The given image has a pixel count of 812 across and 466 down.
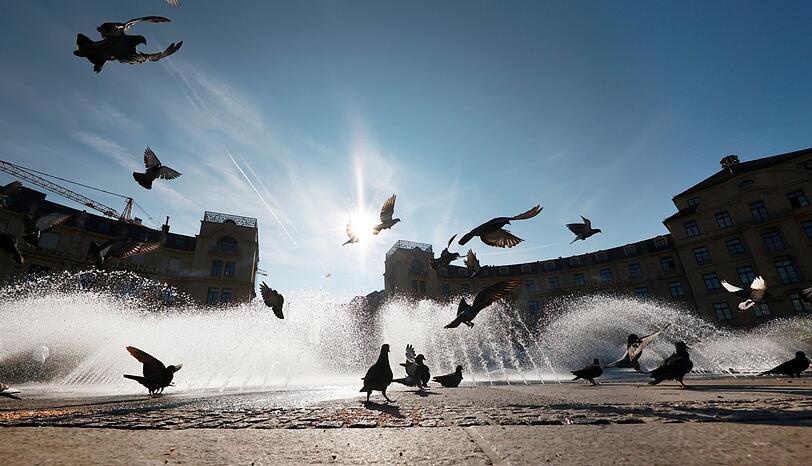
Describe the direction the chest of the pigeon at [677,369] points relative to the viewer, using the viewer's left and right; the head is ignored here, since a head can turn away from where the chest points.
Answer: facing to the right of the viewer

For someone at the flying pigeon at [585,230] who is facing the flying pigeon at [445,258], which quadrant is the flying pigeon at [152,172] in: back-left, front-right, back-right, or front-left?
front-left

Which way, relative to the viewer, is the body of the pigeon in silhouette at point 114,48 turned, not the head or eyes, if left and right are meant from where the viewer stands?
facing to the right of the viewer

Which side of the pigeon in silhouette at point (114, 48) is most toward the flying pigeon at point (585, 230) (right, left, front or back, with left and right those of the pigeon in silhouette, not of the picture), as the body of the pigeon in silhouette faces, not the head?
front
